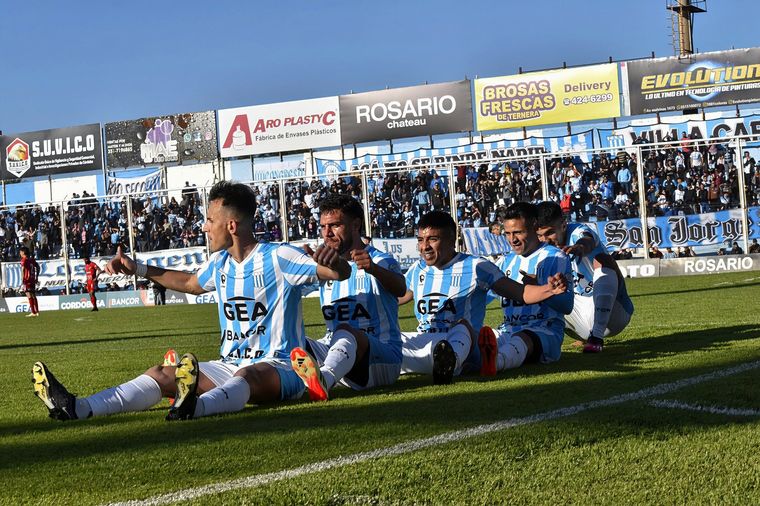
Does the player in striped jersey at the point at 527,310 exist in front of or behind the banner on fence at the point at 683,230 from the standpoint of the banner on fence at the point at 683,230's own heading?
in front

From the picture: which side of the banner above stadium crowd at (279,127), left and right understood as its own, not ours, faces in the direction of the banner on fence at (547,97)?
left

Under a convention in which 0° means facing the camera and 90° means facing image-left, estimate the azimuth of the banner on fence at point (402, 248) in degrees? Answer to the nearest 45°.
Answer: approximately 0°

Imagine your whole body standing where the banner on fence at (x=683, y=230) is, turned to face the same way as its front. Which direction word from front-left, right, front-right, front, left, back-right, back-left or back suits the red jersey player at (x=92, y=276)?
right

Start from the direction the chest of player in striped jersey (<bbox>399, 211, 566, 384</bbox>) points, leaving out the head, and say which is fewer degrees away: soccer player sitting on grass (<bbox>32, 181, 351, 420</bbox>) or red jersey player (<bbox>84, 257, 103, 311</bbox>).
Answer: the soccer player sitting on grass

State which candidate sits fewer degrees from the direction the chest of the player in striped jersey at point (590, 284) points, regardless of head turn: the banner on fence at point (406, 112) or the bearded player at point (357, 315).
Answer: the bearded player

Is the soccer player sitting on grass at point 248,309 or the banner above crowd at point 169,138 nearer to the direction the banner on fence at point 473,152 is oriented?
the soccer player sitting on grass

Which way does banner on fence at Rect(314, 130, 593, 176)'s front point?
toward the camera

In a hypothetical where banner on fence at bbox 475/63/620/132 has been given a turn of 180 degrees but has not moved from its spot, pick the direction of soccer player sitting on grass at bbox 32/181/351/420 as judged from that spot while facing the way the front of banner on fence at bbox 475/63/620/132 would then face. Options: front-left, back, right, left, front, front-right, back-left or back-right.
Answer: back

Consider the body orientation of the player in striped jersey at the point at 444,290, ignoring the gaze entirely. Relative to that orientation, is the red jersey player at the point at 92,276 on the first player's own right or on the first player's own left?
on the first player's own right

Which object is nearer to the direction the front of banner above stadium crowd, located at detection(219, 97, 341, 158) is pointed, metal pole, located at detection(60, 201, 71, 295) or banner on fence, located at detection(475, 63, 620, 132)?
the metal pole

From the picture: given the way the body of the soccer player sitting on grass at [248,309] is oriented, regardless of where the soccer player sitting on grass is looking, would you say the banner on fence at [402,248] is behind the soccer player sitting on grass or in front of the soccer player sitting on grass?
behind

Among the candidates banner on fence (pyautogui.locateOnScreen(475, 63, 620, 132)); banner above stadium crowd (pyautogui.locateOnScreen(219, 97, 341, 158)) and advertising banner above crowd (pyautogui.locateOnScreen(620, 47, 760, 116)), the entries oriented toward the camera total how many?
3

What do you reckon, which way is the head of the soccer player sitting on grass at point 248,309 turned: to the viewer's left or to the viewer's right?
to the viewer's left

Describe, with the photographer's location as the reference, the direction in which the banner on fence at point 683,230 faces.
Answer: facing the viewer

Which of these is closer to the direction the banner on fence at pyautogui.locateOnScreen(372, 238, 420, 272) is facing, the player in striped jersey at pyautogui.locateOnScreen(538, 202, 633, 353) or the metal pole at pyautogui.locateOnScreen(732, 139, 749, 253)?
the player in striped jersey

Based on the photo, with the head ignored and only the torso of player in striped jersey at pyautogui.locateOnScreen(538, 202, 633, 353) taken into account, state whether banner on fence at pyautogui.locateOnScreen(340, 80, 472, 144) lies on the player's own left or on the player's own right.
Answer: on the player's own right
